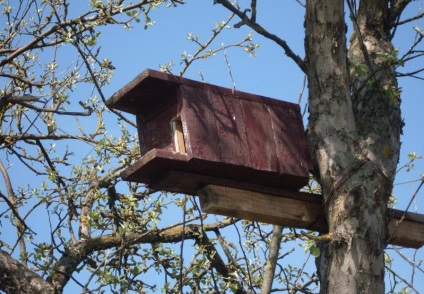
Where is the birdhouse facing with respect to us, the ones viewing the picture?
facing the viewer and to the left of the viewer
